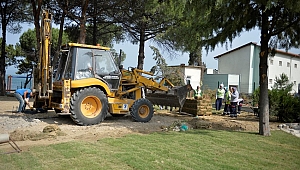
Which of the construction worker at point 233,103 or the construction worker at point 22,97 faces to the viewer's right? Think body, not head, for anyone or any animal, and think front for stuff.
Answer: the construction worker at point 22,97

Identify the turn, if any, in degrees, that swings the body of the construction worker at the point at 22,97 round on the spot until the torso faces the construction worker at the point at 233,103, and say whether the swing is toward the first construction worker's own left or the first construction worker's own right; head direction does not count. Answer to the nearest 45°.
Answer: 0° — they already face them

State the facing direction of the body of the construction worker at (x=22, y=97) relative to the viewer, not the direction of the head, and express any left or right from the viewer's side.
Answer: facing to the right of the viewer

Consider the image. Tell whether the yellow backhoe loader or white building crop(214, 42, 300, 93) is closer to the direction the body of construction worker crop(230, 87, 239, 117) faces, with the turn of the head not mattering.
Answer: the yellow backhoe loader

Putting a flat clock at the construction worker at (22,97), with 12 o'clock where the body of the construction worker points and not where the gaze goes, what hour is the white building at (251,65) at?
The white building is roughly at 11 o'clock from the construction worker.

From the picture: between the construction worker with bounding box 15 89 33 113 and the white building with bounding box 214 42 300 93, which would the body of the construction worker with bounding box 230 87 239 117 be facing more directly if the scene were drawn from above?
the construction worker
